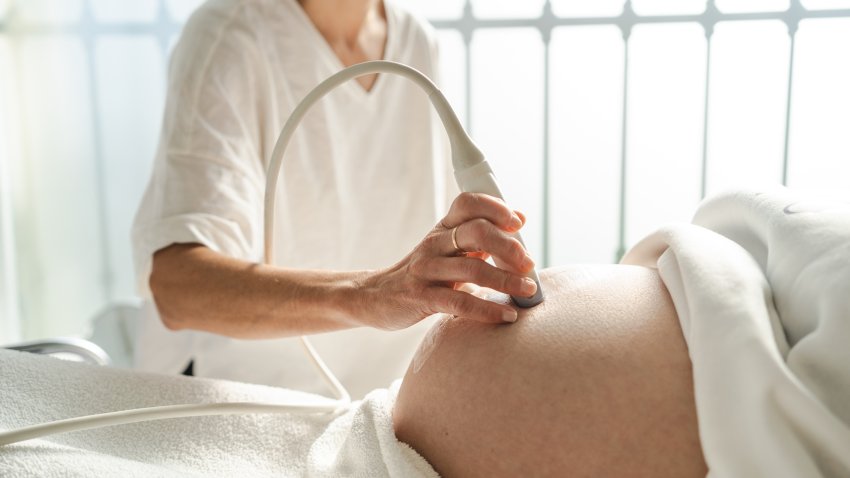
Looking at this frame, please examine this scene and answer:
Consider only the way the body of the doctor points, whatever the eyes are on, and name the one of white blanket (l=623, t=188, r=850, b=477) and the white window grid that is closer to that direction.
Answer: the white blanket

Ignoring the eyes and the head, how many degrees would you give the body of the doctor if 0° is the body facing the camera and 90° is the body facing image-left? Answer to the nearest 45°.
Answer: approximately 315°
